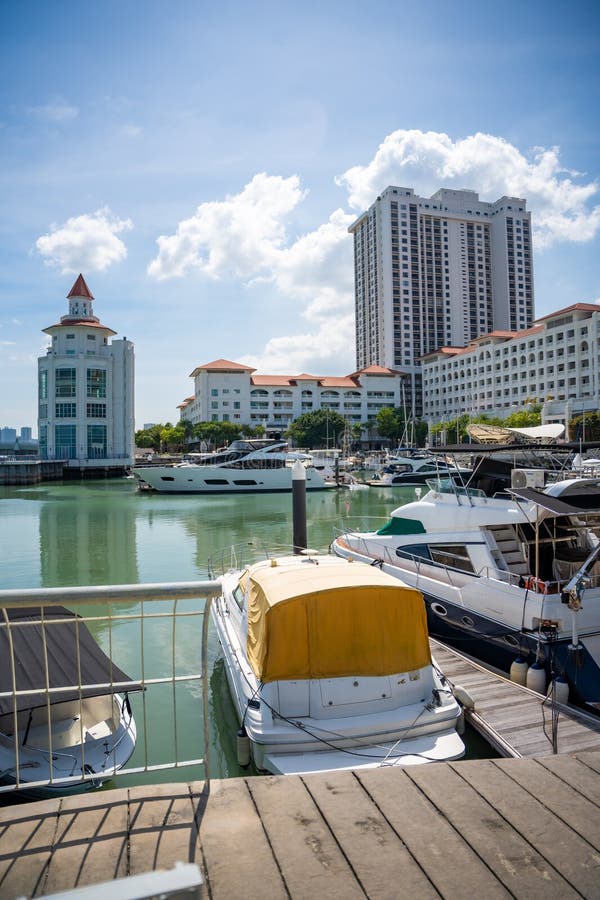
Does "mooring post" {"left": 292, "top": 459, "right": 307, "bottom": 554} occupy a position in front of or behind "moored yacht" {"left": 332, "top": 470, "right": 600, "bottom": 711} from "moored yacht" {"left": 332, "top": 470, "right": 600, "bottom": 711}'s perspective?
in front

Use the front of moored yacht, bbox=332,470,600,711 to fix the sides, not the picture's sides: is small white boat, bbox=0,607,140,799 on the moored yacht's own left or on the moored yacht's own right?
on the moored yacht's own left

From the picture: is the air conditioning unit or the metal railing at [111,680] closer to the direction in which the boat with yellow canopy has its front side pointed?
the air conditioning unit

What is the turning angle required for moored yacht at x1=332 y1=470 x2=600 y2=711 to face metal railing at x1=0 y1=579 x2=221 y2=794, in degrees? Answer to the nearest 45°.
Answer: approximately 90° to its left

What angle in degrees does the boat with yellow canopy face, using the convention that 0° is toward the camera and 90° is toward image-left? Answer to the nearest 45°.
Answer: approximately 180°

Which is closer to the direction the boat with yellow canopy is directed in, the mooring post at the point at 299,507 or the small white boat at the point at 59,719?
the mooring post

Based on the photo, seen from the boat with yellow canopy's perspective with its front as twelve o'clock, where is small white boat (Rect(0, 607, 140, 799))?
The small white boat is roughly at 9 o'clock from the boat with yellow canopy.

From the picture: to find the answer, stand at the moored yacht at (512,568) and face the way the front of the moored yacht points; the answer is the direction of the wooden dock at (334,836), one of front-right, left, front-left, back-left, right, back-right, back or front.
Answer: back-left

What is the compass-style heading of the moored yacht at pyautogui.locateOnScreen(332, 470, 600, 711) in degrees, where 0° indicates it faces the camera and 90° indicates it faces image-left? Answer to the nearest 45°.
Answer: approximately 135°

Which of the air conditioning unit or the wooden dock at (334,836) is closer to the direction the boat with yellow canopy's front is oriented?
the air conditioning unit

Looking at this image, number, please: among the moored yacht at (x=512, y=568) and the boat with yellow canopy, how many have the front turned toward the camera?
0

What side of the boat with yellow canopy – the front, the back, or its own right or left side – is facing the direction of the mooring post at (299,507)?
front

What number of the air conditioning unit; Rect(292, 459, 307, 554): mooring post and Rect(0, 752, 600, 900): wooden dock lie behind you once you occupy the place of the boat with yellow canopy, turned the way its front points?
1
